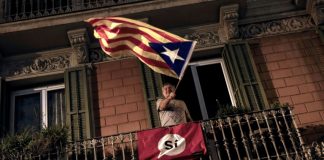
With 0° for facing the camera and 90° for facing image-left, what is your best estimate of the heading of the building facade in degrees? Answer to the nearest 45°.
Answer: approximately 0°

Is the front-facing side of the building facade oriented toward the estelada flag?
yes

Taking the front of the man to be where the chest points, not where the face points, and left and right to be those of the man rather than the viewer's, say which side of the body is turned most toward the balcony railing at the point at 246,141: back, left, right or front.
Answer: left

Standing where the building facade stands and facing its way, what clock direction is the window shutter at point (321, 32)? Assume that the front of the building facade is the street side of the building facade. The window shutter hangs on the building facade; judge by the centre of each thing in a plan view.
The window shutter is roughly at 9 o'clock from the building facade.

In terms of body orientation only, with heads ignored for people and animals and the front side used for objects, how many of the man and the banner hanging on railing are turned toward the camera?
2

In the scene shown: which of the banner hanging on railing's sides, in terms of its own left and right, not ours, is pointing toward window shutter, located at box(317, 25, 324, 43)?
left
